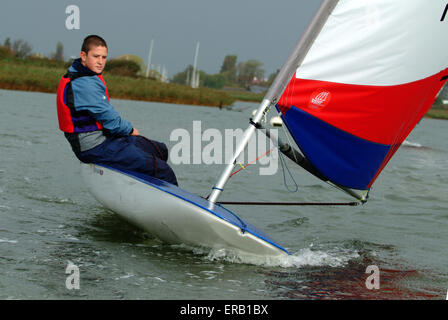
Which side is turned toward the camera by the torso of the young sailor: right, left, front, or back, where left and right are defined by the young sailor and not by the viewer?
right
